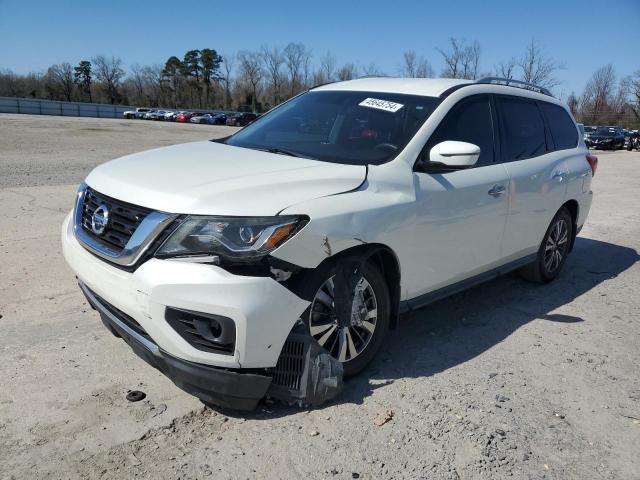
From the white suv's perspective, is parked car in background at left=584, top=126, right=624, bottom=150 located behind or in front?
behind

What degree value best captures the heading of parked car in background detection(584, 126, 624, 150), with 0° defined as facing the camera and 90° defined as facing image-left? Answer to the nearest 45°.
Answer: approximately 45°

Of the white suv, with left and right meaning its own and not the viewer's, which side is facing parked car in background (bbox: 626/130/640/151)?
back

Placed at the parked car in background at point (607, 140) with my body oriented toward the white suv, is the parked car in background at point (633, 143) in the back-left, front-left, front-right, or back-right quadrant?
back-left

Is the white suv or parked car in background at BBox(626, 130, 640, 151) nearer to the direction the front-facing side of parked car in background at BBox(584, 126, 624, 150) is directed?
the white suv
